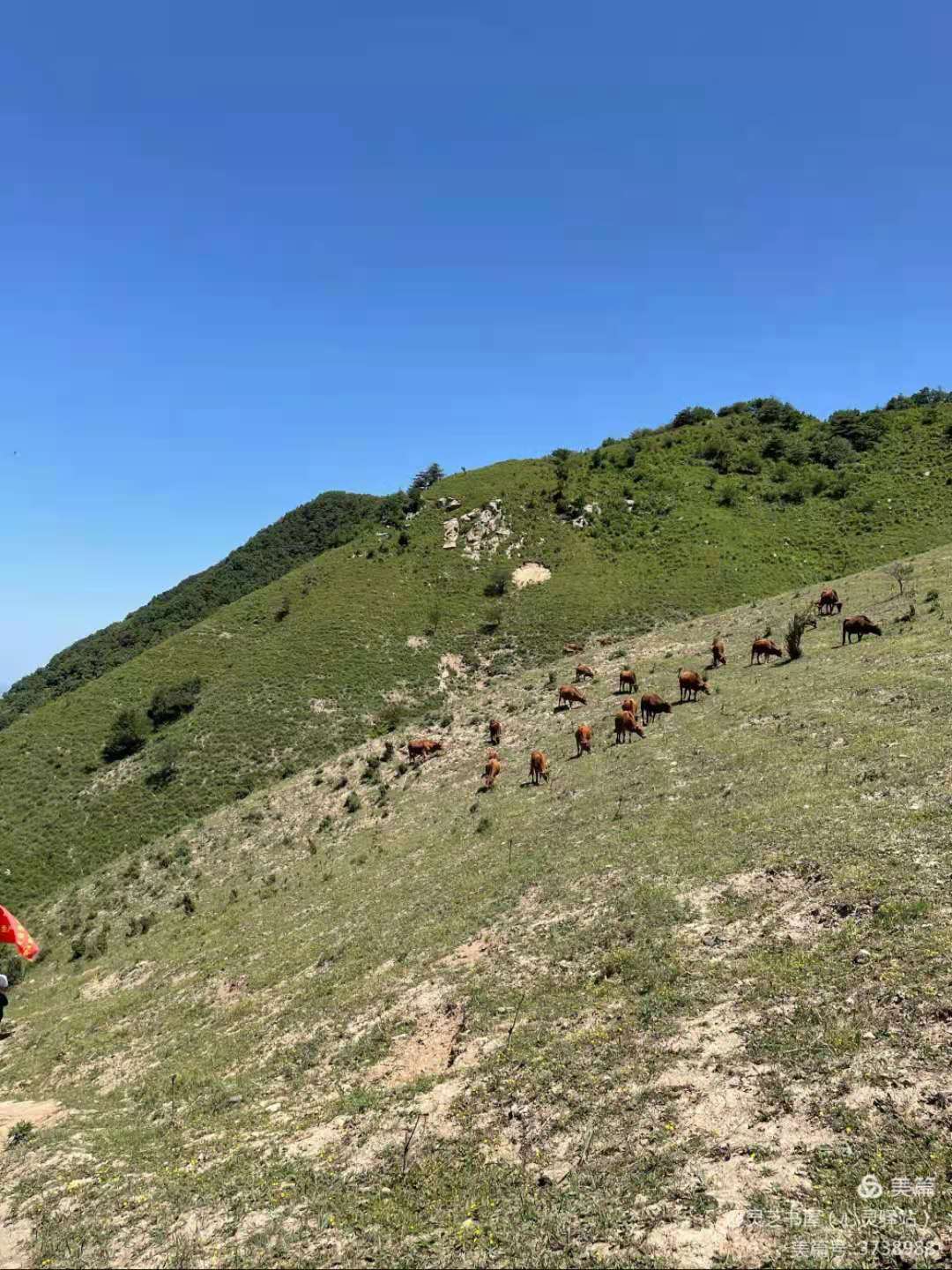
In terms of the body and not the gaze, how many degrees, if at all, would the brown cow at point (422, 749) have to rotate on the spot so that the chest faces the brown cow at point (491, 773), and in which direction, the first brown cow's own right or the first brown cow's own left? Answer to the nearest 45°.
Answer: approximately 90° to the first brown cow's own right

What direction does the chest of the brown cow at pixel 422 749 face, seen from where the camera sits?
to the viewer's right

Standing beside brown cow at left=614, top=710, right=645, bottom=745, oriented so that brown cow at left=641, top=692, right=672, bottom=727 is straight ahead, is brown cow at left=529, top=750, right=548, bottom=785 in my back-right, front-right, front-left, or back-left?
back-left

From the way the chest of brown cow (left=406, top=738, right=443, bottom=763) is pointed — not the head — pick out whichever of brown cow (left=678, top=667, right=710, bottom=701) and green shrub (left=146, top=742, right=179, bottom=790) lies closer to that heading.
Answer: the brown cow

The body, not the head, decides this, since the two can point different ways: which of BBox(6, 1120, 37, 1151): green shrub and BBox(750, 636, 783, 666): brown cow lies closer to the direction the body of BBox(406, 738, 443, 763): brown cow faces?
the brown cow

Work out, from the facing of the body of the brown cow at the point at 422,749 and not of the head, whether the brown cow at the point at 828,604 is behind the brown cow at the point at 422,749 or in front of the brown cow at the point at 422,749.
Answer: in front
